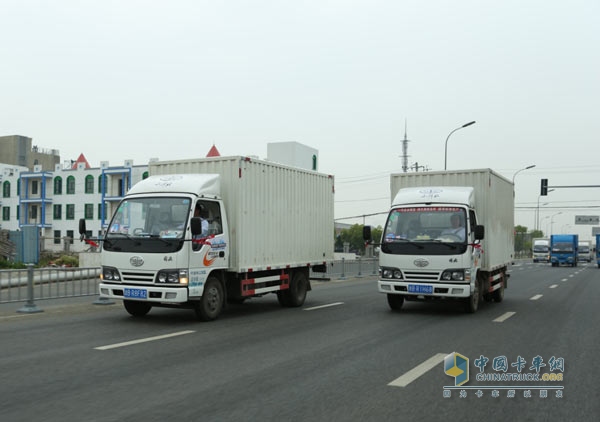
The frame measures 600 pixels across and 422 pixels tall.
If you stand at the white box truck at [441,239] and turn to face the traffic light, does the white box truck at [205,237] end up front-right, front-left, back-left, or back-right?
back-left

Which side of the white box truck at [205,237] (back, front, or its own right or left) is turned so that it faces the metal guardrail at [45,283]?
right

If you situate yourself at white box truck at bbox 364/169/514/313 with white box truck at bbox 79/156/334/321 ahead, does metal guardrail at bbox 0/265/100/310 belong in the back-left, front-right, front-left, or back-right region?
front-right

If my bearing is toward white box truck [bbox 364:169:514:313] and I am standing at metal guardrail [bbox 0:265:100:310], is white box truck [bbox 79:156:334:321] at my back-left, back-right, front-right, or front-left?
front-right

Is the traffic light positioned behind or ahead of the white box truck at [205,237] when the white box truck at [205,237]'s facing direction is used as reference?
behind

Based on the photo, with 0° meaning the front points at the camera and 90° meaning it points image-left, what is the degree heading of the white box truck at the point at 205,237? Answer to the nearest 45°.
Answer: approximately 45°
